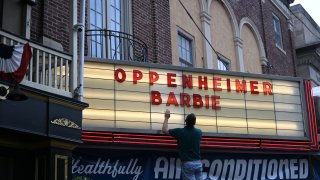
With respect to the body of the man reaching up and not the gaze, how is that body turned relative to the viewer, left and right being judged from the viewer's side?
facing away from the viewer

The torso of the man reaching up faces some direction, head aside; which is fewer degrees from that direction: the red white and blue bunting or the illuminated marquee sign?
the illuminated marquee sign

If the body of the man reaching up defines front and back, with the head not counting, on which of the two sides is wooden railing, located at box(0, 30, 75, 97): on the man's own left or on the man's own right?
on the man's own left

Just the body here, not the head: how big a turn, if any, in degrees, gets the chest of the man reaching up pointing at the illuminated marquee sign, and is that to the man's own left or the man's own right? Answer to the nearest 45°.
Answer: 0° — they already face it

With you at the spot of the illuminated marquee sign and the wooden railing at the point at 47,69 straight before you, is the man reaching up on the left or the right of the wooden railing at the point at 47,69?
left

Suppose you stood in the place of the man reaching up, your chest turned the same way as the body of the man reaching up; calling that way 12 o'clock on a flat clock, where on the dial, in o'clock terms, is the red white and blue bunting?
The red white and blue bunting is roughly at 8 o'clock from the man reaching up.

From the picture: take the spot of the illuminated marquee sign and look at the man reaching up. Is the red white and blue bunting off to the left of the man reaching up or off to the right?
right

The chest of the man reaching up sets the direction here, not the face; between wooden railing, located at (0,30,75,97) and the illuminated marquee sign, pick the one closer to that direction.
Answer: the illuminated marquee sign
